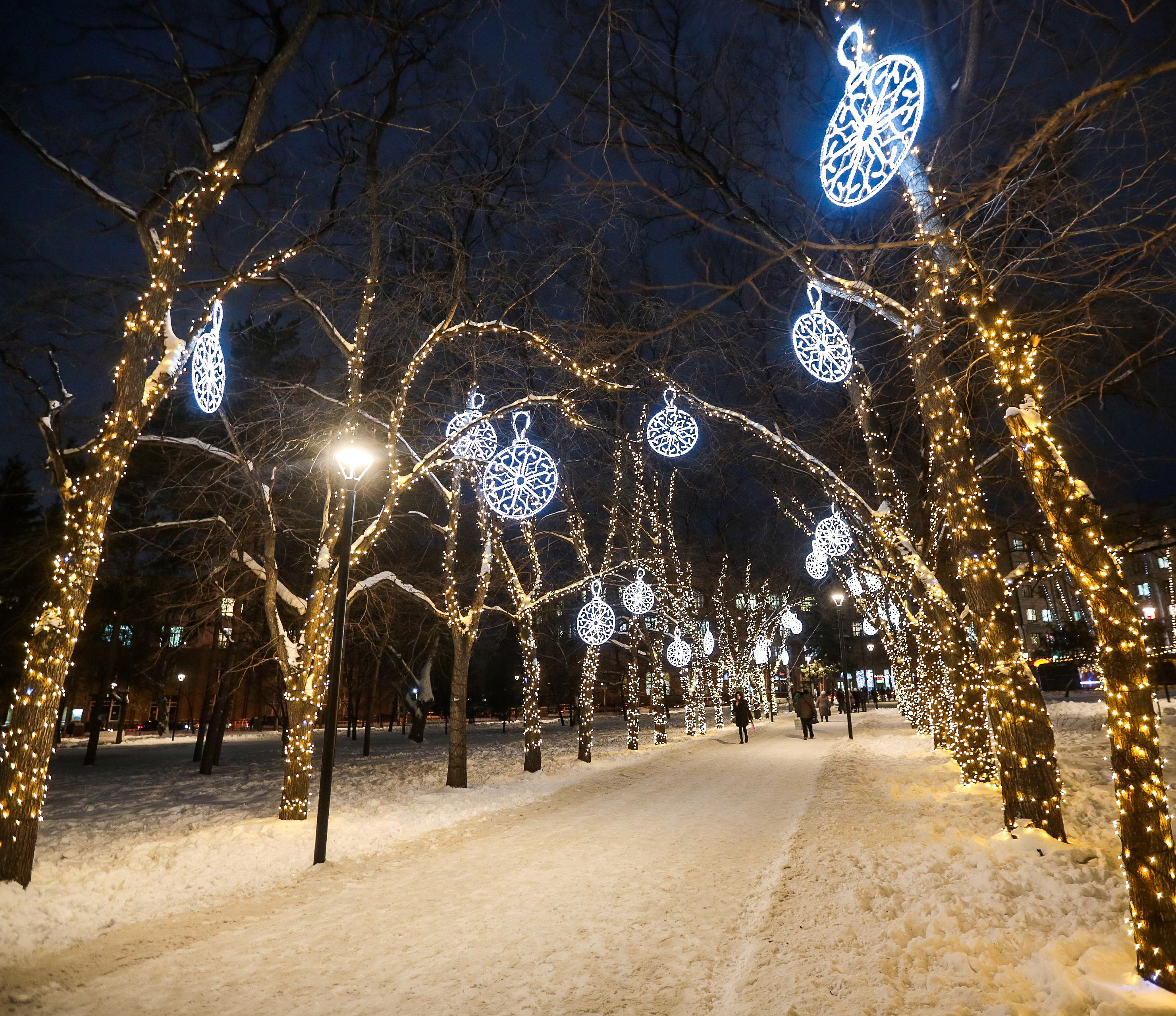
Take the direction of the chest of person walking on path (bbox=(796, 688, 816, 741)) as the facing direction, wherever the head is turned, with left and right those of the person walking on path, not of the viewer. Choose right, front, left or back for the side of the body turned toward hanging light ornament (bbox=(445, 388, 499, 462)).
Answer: back

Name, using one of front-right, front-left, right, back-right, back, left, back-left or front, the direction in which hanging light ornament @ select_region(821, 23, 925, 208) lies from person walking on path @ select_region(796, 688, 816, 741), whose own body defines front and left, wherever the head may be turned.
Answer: back

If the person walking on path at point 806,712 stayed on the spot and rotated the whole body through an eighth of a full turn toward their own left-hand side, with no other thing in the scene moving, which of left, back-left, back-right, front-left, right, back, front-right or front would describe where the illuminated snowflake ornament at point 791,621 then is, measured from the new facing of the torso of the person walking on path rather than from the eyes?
front-right

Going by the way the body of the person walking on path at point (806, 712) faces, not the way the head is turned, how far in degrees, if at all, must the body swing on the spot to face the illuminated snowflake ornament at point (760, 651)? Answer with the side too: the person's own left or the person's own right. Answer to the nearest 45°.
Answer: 0° — they already face it

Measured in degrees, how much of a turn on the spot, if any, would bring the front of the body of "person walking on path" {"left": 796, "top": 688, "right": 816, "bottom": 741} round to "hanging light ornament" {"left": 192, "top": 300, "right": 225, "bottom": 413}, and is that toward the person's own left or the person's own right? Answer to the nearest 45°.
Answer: approximately 180°

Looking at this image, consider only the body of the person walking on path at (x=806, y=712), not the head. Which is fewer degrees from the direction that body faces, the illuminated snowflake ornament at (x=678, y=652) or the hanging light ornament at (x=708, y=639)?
the hanging light ornament

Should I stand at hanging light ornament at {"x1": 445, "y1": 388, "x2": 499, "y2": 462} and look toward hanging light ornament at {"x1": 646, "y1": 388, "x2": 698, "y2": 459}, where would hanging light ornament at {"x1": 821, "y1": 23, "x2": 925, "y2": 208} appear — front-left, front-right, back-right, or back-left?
front-right

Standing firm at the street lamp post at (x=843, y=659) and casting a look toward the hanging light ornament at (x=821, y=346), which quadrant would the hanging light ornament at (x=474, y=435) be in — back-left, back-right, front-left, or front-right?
front-right

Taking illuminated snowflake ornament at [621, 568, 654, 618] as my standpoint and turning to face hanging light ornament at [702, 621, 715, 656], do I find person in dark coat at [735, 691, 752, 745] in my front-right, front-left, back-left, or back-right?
front-right

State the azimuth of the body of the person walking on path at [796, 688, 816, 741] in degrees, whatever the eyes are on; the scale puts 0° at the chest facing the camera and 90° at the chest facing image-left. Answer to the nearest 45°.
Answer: approximately 180°

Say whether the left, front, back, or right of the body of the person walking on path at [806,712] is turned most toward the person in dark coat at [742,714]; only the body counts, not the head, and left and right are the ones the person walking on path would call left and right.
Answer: left

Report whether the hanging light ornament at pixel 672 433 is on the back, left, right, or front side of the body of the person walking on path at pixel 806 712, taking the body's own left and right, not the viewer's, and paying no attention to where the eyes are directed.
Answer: back

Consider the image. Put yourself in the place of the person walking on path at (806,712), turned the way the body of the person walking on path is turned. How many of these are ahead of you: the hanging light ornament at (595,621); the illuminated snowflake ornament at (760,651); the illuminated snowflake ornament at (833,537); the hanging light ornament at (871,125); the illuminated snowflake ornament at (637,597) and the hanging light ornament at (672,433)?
1

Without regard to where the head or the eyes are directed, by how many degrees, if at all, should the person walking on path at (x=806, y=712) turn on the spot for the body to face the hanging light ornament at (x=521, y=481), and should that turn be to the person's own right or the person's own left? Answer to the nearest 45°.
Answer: approximately 180°
